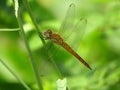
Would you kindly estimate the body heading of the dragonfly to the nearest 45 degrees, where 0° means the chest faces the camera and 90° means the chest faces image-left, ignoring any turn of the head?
approximately 90°
